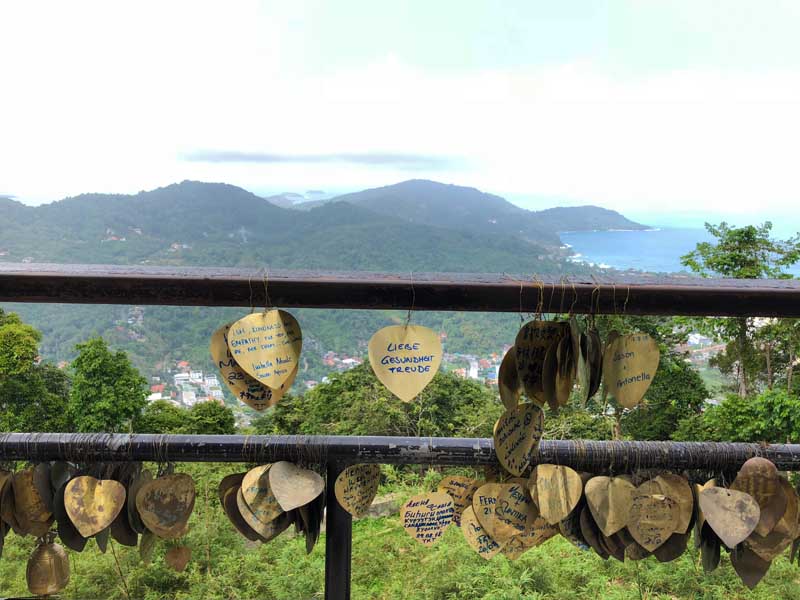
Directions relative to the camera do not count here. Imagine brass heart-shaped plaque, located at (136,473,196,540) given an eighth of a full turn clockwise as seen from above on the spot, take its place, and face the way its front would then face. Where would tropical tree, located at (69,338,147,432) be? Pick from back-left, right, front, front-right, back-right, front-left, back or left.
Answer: back-right

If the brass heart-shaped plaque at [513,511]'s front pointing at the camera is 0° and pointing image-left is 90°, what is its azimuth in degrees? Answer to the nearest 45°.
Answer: approximately 0°

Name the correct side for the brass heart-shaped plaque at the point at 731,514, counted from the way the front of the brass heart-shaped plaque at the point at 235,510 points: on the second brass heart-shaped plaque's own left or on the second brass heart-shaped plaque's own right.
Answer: on the second brass heart-shaped plaque's own left

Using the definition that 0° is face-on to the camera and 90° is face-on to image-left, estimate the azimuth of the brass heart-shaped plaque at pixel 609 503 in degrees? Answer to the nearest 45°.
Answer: approximately 0°
